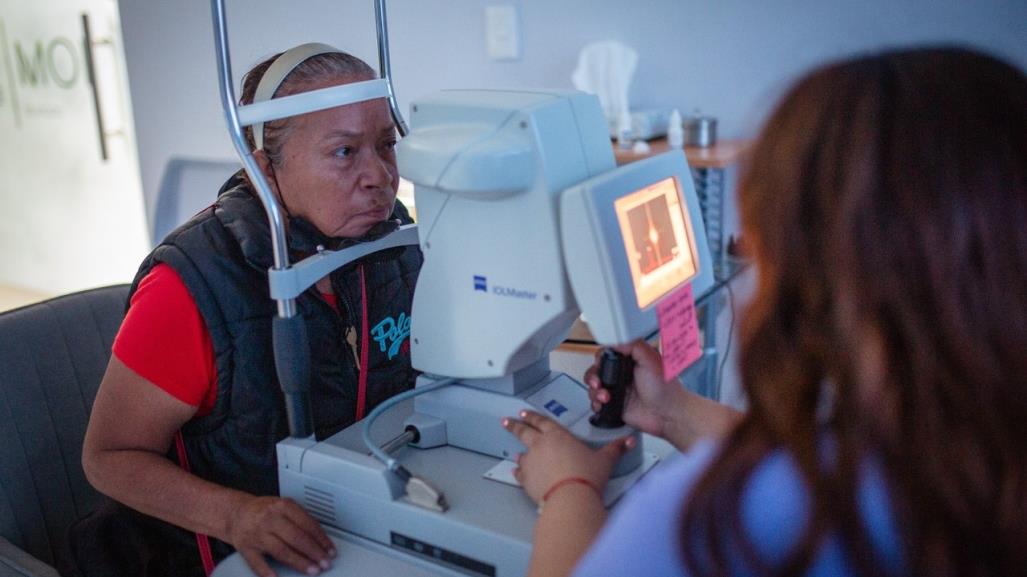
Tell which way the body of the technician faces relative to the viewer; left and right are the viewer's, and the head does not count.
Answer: facing away from the viewer and to the left of the viewer

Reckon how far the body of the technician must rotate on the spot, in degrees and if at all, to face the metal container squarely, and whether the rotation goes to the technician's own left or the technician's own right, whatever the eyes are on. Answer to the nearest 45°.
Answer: approximately 45° to the technician's own right

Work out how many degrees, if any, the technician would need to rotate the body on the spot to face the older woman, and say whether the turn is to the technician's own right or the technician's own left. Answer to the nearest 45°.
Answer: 0° — they already face them

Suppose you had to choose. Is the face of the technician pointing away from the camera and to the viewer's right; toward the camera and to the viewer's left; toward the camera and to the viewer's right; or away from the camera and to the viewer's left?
away from the camera and to the viewer's left

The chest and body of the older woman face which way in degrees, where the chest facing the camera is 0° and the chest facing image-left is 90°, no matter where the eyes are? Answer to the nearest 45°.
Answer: approximately 315°

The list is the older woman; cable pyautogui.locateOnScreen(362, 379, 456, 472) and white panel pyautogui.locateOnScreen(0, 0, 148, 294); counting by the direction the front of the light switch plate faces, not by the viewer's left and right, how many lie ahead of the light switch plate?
2

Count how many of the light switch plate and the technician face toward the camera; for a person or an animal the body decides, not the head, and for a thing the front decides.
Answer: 1

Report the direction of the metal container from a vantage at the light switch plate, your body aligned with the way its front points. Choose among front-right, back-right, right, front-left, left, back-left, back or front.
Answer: front-left
